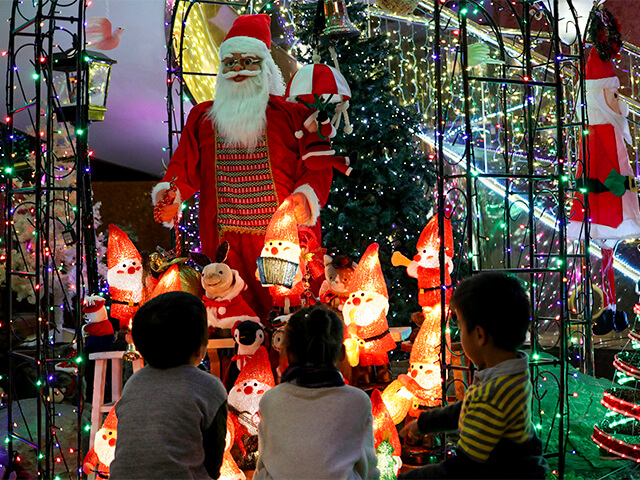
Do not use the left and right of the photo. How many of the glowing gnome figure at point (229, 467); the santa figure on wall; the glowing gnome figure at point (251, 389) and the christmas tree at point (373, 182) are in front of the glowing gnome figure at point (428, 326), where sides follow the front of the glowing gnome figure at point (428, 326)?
2

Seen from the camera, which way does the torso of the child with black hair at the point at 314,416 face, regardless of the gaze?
away from the camera

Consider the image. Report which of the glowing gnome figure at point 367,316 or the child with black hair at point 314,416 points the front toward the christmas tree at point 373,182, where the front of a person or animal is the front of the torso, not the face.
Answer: the child with black hair

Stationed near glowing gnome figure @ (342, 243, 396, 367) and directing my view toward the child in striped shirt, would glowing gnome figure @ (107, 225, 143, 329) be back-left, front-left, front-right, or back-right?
back-right

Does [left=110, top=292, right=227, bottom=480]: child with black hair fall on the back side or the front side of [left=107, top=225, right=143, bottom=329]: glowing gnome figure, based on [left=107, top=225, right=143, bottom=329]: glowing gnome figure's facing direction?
on the front side

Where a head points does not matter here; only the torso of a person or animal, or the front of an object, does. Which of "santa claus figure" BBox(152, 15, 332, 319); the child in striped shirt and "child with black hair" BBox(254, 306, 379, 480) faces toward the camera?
the santa claus figure

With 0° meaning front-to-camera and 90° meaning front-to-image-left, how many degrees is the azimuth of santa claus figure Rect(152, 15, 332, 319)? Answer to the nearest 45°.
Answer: approximately 0°

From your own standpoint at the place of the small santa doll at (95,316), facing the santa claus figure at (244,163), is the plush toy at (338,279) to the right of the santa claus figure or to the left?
right

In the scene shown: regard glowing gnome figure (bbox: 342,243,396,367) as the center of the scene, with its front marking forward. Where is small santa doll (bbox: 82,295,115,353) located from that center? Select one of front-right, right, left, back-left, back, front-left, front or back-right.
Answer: front-right

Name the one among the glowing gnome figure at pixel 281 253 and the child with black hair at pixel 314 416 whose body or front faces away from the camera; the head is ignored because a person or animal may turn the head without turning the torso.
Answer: the child with black hair

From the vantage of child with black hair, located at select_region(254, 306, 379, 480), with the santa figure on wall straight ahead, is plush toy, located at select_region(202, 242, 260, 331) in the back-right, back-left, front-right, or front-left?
front-left

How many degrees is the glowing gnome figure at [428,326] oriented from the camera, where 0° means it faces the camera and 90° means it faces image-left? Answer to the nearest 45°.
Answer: approximately 45°
